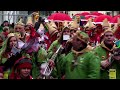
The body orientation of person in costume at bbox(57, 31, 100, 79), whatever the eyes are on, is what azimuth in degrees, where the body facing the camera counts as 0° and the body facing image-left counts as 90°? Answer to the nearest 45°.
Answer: approximately 45°

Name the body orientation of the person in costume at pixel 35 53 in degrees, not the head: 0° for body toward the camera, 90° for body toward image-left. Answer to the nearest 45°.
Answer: approximately 45°

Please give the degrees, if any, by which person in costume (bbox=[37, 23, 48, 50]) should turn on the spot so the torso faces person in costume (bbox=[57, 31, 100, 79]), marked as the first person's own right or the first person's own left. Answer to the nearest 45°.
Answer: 0° — they already face them

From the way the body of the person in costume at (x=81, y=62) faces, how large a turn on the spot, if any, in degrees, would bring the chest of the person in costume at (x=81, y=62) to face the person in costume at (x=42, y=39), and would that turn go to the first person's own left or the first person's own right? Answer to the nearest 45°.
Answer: approximately 135° to the first person's own right

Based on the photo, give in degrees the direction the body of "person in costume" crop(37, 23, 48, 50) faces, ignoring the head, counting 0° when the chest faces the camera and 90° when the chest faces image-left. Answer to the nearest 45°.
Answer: approximately 0°
